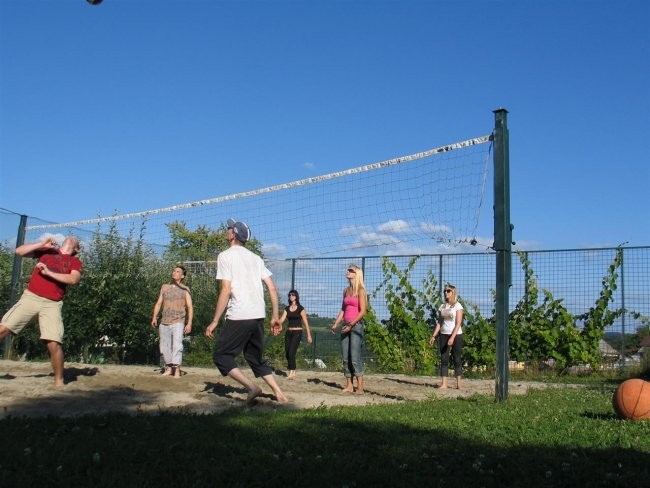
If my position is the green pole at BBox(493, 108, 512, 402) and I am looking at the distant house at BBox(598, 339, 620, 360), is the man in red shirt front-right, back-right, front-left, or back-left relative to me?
back-left

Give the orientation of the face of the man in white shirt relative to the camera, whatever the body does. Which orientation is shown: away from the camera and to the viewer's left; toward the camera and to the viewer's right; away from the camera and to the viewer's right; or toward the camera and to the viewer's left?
away from the camera and to the viewer's left

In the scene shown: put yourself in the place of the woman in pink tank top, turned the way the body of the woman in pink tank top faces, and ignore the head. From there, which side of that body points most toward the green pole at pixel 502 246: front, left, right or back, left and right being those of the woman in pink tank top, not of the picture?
left

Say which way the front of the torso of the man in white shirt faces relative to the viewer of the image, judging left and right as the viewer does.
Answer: facing away from the viewer and to the left of the viewer

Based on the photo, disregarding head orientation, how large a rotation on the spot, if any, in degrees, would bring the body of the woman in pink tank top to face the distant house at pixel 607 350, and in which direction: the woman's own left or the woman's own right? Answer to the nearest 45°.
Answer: approximately 180°

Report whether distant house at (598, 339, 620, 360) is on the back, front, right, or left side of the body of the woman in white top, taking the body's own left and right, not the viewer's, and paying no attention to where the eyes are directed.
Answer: back
